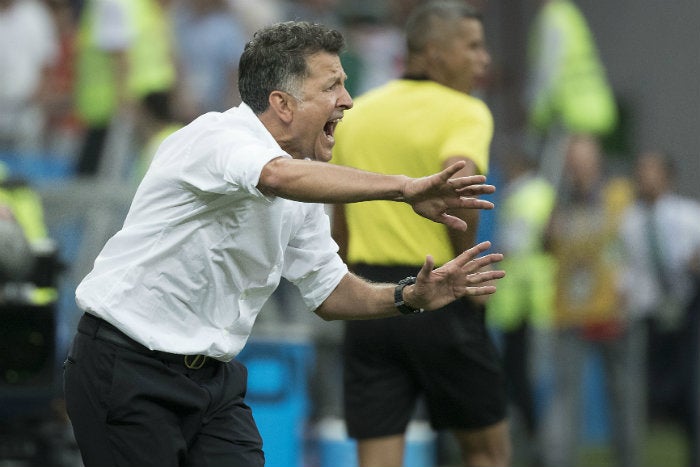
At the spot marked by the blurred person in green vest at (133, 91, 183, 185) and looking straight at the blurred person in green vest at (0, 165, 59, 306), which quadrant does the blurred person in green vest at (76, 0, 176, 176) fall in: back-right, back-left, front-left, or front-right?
back-right

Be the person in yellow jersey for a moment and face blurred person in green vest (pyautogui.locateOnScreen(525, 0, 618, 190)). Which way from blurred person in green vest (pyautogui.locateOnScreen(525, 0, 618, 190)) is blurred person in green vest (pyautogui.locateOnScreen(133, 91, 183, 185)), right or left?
left

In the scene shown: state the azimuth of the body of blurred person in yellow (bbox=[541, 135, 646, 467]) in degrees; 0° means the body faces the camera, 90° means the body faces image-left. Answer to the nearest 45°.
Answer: approximately 0°

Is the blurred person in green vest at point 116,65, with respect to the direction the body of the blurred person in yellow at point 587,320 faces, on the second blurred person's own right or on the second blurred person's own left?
on the second blurred person's own right

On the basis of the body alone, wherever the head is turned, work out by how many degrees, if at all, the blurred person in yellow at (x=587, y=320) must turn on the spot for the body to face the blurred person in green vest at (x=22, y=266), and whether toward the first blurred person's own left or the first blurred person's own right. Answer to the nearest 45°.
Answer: approximately 45° to the first blurred person's own right
